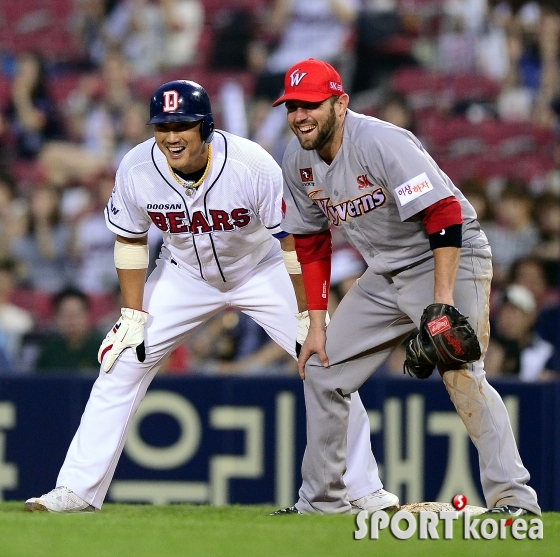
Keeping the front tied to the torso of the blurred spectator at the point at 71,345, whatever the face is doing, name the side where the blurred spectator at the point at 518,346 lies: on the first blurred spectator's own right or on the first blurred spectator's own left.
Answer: on the first blurred spectator's own left

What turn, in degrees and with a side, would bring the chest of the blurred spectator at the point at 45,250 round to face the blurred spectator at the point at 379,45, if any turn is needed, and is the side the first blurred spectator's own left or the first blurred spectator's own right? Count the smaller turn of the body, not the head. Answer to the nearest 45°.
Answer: approximately 90° to the first blurred spectator's own left

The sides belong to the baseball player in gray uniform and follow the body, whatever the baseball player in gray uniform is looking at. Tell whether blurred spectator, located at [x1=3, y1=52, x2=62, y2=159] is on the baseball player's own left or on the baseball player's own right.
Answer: on the baseball player's own right

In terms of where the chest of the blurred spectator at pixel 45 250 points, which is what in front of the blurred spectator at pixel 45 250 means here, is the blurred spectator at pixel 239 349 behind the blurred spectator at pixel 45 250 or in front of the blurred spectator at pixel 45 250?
in front

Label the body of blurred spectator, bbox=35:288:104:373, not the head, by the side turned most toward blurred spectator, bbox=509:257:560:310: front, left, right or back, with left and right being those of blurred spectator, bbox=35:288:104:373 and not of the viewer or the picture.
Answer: left

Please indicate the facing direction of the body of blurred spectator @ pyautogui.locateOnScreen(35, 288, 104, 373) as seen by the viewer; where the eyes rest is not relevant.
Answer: toward the camera

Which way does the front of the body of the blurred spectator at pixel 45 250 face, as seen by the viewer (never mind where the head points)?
toward the camera

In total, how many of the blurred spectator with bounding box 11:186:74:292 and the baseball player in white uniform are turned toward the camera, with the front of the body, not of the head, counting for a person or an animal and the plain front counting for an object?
2

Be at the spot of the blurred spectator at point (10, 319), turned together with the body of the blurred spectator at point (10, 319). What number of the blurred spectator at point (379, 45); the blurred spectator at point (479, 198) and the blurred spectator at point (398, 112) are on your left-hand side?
3
